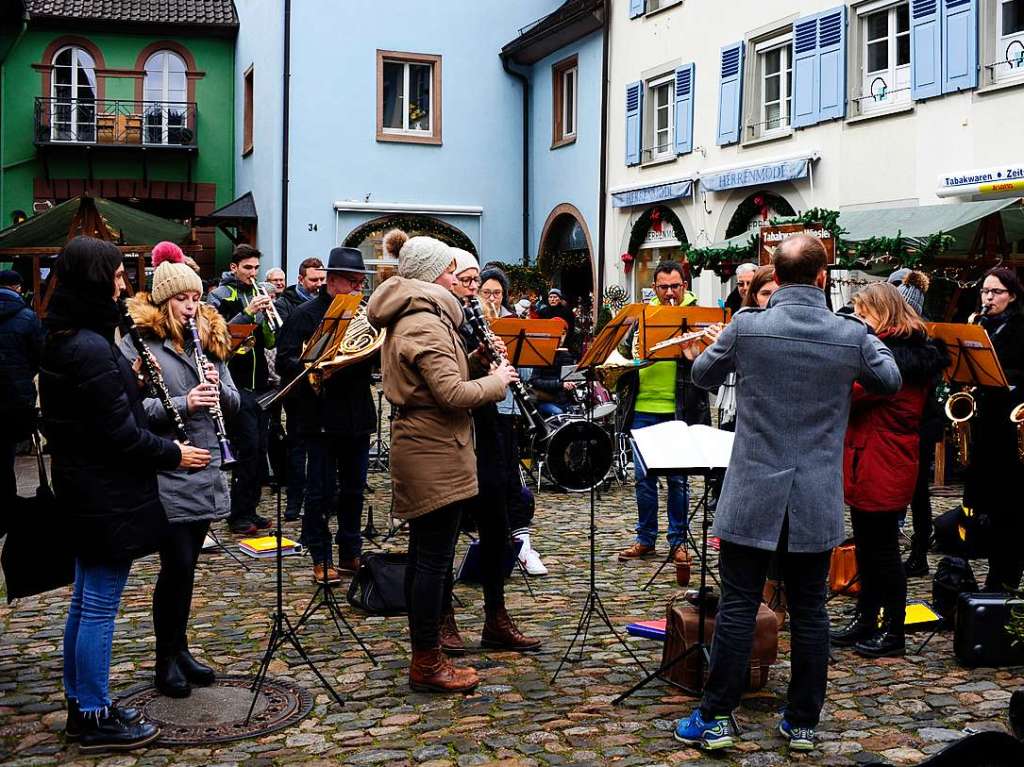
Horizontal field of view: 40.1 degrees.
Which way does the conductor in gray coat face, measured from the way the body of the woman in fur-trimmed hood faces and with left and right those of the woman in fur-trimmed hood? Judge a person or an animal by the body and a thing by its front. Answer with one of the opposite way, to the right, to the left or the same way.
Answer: to the left

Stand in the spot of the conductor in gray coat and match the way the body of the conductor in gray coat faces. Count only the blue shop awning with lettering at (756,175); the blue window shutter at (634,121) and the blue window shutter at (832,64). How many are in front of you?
3

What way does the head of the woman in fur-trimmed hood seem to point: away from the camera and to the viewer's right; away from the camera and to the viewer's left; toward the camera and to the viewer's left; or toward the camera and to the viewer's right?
toward the camera and to the viewer's right

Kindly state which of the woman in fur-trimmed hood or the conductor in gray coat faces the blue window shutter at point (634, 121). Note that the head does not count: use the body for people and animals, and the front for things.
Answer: the conductor in gray coat

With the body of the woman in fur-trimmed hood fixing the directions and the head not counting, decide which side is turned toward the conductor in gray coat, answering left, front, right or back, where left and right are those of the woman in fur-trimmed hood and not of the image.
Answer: front

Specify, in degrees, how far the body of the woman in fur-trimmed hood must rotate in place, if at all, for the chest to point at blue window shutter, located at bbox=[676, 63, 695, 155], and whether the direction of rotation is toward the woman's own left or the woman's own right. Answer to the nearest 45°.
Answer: approximately 90° to the woman's own left

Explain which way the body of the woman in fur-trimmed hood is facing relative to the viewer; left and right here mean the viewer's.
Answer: facing the viewer and to the right of the viewer

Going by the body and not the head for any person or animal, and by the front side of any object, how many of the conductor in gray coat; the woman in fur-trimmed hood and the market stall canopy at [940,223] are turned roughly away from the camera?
1

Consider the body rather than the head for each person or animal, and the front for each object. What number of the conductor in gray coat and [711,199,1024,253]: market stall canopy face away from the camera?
1

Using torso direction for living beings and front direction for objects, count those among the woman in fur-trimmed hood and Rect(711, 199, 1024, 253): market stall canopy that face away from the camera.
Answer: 0

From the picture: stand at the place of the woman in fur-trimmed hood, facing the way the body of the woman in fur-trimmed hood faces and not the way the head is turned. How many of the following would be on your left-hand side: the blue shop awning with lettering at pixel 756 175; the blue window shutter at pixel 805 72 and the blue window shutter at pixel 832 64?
3

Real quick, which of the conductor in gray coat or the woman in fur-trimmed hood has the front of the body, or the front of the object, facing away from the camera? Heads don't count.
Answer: the conductor in gray coat

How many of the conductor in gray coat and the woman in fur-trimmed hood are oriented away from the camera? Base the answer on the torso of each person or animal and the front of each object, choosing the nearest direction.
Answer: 1

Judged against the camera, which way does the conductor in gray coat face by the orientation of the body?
away from the camera

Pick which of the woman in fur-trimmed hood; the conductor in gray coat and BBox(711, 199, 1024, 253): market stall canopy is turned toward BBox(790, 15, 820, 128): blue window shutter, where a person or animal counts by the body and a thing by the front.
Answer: the conductor in gray coat

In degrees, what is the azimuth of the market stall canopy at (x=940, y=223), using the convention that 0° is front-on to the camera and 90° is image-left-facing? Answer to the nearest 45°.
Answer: approximately 45°

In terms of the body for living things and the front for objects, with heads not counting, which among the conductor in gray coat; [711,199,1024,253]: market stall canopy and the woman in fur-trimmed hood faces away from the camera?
the conductor in gray coat

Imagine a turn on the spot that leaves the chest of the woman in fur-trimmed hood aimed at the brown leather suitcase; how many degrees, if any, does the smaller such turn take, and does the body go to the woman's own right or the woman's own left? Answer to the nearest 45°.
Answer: approximately 45° to the woman's own left
